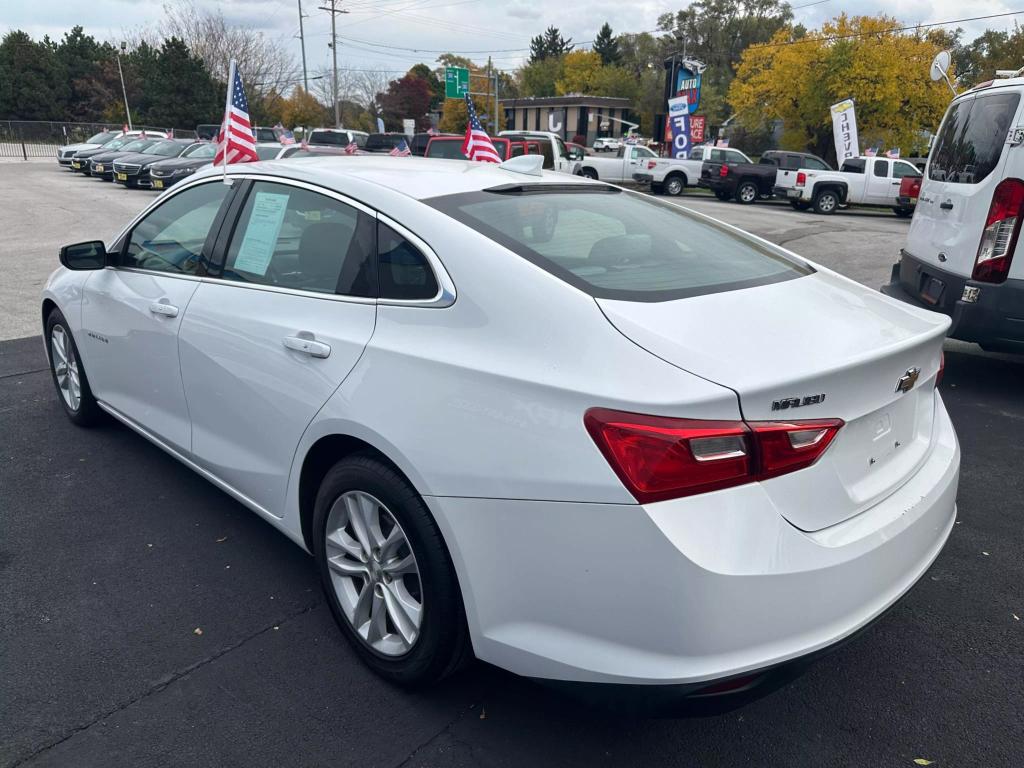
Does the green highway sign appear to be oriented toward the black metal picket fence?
no

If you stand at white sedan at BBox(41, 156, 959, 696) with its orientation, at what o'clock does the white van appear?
The white van is roughly at 3 o'clock from the white sedan.

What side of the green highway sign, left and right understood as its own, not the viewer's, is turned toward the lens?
front

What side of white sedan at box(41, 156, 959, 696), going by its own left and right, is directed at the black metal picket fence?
front

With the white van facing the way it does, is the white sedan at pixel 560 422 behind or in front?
behind

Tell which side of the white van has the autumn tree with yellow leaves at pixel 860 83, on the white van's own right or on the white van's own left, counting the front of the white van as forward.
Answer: on the white van's own left

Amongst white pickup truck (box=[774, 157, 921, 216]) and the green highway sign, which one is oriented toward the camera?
the green highway sign

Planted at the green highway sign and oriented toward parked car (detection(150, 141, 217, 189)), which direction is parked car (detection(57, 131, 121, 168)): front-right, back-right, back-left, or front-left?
front-right

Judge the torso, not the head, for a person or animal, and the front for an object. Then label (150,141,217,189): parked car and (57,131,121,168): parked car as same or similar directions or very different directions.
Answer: same or similar directions

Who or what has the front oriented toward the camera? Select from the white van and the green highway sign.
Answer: the green highway sign

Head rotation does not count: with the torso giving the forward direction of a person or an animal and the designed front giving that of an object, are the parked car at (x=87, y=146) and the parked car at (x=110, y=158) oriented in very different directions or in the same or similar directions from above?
same or similar directions

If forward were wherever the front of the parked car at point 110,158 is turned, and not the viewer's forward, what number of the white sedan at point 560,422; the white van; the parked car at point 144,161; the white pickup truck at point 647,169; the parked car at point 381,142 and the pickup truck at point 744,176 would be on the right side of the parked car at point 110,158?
0

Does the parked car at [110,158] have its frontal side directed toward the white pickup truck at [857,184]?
no

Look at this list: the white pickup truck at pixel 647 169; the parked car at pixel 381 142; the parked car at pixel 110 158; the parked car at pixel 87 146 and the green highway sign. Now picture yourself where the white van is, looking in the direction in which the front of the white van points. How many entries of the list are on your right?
0

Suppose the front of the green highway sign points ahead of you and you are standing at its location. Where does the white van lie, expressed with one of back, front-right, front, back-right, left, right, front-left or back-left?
front

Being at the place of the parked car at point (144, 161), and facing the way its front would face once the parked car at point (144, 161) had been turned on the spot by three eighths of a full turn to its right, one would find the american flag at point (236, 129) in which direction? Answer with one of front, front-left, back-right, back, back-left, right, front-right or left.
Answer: back

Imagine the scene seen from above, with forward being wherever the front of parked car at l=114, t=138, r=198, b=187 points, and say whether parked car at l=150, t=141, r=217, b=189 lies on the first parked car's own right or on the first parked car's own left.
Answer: on the first parked car's own left

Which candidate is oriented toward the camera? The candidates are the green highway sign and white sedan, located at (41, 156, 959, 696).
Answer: the green highway sign

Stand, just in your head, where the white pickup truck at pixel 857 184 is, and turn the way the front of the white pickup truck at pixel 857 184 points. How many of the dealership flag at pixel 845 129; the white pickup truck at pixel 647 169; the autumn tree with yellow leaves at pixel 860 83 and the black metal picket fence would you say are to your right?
0

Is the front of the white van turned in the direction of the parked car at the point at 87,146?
no

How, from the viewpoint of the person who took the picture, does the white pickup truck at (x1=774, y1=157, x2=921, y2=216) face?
facing away from the viewer and to the right of the viewer
